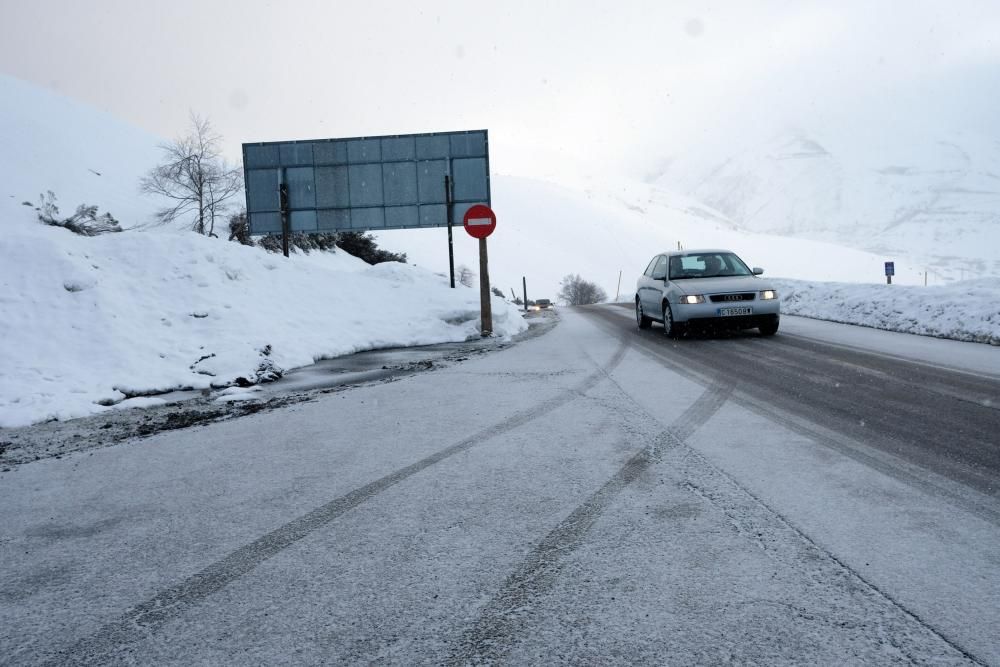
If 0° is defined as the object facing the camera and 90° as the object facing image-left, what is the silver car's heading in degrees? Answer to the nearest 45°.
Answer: approximately 315°

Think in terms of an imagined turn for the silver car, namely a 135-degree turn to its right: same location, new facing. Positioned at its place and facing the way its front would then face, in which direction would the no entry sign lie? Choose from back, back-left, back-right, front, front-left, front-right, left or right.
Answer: front

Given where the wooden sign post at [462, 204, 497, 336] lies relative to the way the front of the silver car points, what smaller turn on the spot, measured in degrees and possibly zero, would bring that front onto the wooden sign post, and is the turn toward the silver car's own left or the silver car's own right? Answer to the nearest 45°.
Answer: approximately 135° to the silver car's own right
